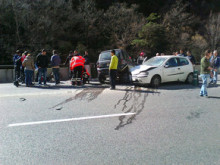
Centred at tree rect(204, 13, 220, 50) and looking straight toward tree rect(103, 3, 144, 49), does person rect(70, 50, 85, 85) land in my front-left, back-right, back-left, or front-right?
front-left

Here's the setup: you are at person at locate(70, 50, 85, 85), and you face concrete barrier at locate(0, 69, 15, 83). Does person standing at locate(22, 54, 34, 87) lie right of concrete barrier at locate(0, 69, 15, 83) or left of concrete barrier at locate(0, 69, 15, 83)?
left

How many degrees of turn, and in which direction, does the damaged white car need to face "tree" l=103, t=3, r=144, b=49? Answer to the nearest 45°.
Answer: approximately 135° to its right

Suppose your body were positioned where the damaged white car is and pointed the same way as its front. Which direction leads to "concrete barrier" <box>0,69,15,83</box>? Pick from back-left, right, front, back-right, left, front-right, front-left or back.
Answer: front-right

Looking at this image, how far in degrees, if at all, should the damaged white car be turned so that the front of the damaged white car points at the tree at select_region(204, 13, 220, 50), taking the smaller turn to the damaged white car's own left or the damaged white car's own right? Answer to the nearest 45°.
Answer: approximately 135° to the damaged white car's own right

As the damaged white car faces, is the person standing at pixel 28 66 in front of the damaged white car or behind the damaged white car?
in front

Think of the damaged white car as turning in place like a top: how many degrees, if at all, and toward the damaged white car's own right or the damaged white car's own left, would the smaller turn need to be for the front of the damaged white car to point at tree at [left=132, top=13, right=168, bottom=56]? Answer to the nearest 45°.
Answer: approximately 135° to the damaged white car's own right

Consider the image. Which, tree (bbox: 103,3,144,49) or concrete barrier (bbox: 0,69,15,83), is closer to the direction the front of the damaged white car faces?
the concrete barrier

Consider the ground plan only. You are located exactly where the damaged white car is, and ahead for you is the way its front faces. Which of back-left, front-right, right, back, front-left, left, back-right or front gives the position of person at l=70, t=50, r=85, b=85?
front-right

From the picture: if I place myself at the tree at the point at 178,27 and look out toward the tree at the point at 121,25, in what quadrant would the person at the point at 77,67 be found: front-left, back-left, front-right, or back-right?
front-left

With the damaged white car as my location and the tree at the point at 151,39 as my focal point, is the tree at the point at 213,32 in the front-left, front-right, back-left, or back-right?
front-right

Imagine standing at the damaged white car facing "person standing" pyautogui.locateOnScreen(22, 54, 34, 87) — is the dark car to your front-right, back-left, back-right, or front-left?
front-right
